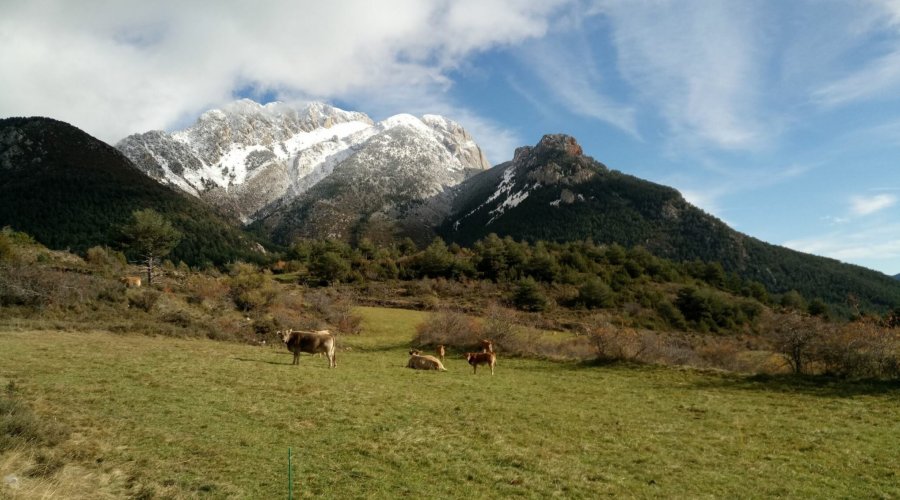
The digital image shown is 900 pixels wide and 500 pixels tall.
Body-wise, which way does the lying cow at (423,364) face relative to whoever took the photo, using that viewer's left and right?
facing to the left of the viewer

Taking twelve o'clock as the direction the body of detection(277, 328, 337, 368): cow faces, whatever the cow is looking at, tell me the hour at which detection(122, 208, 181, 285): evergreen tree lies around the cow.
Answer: The evergreen tree is roughly at 2 o'clock from the cow.

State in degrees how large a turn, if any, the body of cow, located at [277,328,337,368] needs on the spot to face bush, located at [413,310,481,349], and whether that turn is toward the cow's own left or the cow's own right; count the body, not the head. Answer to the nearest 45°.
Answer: approximately 135° to the cow's own right

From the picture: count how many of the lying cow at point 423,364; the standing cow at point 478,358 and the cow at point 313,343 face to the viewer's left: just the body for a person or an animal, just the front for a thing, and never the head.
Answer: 3

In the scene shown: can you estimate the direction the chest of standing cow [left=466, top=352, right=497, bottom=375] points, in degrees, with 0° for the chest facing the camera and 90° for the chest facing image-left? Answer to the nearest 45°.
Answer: approximately 90°

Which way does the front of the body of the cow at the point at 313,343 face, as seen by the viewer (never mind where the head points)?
to the viewer's left

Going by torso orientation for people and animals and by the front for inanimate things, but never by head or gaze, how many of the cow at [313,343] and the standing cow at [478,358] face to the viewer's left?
2

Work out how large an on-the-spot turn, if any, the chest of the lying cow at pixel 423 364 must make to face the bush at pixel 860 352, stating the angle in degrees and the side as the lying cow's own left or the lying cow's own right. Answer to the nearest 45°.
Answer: approximately 180°

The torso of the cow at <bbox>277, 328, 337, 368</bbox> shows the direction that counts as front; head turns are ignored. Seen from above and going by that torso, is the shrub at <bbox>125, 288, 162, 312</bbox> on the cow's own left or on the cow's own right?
on the cow's own right

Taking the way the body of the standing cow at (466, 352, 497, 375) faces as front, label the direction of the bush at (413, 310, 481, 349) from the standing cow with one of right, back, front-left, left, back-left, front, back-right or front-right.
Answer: right
